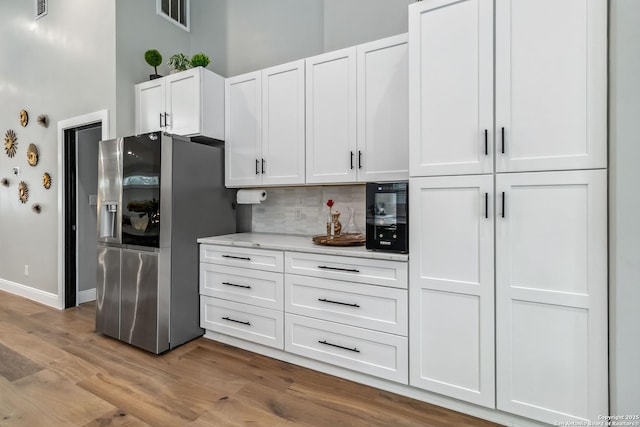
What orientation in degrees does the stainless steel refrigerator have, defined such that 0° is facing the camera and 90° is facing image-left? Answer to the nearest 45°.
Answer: approximately 45°

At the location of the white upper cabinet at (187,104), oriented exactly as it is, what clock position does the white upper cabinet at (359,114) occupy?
the white upper cabinet at (359,114) is roughly at 9 o'clock from the white upper cabinet at (187,104).

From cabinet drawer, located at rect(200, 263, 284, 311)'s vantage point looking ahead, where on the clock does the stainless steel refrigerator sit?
The stainless steel refrigerator is roughly at 2 o'clock from the cabinet drawer.

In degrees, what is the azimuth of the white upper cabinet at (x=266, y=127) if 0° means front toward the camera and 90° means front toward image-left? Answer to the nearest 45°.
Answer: approximately 45°

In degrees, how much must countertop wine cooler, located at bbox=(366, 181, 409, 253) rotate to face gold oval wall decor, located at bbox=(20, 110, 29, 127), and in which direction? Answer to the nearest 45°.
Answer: approximately 45° to its right

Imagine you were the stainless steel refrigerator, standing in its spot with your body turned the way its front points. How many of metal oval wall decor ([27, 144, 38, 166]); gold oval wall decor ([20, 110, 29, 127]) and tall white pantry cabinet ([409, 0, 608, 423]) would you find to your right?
2

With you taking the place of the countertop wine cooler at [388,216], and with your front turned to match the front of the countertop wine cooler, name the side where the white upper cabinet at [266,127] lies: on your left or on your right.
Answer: on your right

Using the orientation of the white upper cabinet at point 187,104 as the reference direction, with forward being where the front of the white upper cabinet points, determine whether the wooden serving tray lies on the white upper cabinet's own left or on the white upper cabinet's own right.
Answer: on the white upper cabinet's own left

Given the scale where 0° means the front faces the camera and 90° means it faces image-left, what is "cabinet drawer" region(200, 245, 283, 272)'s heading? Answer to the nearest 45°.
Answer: approximately 45°

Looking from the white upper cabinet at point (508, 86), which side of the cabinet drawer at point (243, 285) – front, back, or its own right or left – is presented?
left

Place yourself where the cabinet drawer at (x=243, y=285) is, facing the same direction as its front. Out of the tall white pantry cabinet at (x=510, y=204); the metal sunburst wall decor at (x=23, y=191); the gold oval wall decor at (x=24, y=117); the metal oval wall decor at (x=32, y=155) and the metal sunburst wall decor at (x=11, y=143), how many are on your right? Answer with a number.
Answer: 4
